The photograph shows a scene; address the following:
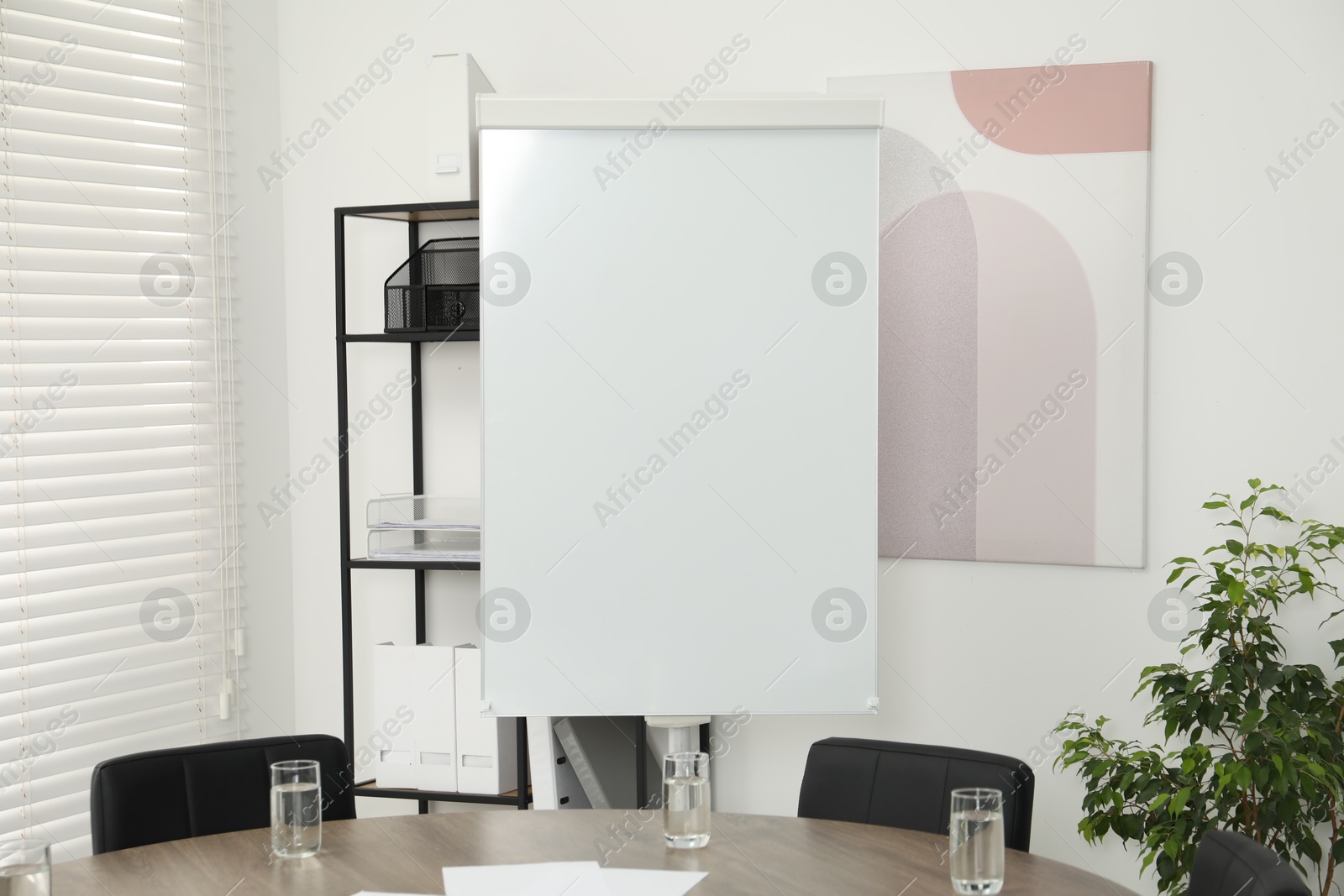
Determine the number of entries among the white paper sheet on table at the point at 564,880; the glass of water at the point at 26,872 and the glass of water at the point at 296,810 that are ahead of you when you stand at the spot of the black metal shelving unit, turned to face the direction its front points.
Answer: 3

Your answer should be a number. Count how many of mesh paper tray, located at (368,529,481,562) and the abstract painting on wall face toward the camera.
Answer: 2

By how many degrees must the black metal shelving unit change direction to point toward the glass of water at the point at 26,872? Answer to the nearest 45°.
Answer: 0° — it already faces it

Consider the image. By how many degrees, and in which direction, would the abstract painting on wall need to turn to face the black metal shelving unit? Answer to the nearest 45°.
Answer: approximately 90° to its right
